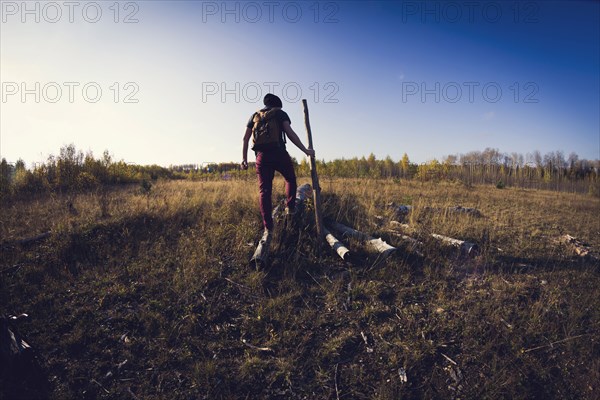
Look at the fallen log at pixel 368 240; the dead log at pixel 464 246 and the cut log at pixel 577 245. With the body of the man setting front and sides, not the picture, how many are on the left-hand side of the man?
0

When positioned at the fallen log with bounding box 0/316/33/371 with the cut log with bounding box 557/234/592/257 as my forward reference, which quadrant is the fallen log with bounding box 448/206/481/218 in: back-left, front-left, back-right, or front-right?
front-left

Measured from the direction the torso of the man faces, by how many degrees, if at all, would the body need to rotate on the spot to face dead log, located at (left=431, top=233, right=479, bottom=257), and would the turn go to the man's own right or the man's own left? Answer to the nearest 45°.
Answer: approximately 90° to the man's own right

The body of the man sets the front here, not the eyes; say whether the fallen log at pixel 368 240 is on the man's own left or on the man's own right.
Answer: on the man's own right

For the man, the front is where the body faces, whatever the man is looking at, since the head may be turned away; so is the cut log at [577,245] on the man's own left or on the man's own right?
on the man's own right

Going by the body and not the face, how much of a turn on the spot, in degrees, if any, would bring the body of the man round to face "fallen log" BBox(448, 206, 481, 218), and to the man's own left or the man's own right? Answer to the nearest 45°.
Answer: approximately 45° to the man's own right

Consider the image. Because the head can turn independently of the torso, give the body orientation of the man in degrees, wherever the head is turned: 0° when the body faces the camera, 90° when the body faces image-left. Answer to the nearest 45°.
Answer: approximately 180°

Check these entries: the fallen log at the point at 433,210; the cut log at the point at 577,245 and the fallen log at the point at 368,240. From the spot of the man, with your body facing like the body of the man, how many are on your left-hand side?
0
